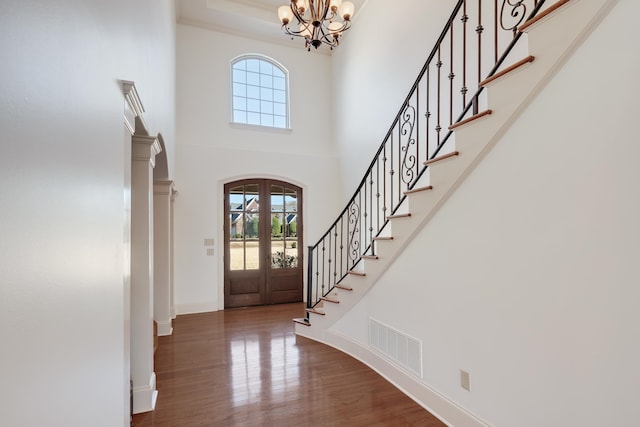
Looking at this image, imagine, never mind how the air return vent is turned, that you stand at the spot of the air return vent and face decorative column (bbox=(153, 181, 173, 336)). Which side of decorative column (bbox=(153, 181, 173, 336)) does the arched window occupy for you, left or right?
right

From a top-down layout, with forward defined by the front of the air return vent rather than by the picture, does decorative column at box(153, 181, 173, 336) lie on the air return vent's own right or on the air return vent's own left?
on the air return vent's own right

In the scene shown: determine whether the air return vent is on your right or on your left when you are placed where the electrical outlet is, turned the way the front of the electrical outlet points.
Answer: on your right

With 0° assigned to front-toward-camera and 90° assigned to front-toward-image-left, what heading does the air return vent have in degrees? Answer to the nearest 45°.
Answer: approximately 45°

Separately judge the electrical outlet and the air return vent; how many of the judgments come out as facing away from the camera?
0

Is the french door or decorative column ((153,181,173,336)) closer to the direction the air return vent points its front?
the decorative column

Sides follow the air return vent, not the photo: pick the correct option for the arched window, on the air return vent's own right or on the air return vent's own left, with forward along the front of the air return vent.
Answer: on the air return vent's own right

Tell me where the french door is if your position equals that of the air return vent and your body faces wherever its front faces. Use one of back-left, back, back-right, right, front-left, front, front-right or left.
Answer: right

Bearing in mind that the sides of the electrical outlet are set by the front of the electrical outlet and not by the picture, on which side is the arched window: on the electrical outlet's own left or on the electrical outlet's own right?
on the electrical outlet's own right

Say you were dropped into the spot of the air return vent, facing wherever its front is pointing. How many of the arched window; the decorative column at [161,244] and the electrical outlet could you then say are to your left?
1

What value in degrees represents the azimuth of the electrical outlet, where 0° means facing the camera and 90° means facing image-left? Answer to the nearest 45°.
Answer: approximately 45°

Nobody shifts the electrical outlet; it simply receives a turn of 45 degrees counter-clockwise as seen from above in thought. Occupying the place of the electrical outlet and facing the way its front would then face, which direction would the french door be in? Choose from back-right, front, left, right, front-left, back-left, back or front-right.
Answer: back-right

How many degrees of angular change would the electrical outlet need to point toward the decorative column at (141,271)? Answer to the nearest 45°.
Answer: approximately 45° to its right
